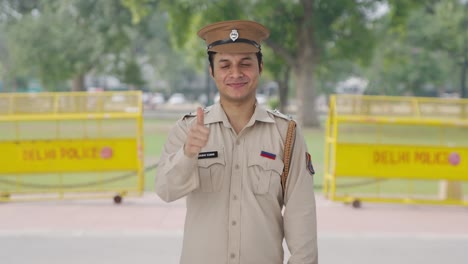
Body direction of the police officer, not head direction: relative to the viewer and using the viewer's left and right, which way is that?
facing the viewer

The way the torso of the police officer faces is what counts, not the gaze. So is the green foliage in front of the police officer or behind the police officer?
behind

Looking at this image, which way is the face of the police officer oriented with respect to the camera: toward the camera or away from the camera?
toward the camera

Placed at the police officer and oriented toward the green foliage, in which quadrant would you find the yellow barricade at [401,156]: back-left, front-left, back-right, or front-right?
front-right

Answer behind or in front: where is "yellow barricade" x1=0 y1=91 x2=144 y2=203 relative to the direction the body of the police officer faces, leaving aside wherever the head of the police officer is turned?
behind

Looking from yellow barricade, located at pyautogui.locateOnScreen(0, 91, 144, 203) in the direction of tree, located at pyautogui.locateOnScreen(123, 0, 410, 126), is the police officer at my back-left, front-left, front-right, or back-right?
back-right

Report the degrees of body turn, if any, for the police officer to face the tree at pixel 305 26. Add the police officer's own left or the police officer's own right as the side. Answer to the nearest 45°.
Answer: approximately 180°
